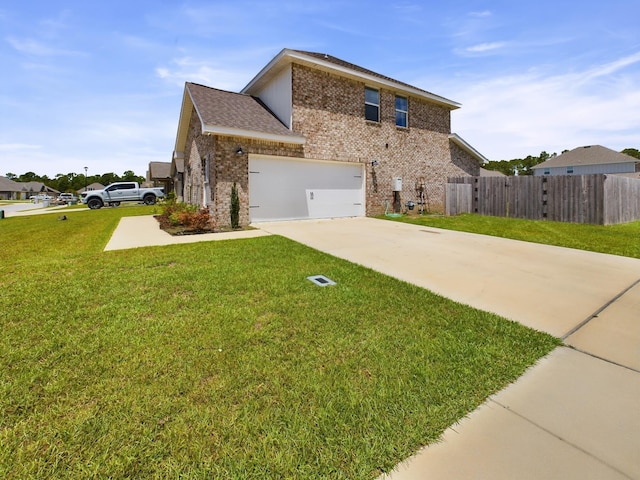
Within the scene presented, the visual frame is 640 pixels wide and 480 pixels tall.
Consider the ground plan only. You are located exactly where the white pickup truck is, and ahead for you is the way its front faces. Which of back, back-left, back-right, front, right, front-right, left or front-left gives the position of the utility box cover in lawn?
left

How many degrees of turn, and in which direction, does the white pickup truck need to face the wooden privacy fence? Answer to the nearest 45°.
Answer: approximately 135° to its left

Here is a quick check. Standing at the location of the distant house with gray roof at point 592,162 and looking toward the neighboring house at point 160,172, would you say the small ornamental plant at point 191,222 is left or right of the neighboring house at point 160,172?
left

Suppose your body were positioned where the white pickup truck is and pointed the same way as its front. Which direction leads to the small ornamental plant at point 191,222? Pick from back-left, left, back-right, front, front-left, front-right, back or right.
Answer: left

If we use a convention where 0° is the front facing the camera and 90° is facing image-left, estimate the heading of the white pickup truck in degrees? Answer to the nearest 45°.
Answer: approximately 90°

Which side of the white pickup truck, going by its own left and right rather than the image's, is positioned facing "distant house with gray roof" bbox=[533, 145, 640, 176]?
back

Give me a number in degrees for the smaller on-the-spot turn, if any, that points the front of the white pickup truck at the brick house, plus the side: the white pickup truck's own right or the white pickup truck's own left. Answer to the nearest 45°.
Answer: approximately 90° to the white pickup truck's own left
